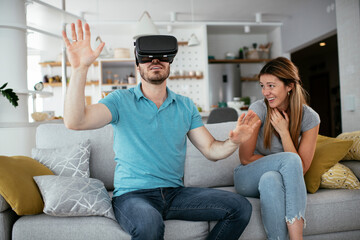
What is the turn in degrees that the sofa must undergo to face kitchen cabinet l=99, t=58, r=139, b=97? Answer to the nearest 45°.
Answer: approximately 180°

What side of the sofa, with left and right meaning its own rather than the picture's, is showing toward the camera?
front

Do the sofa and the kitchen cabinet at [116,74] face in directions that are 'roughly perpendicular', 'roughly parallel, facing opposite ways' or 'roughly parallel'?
roughly parallel

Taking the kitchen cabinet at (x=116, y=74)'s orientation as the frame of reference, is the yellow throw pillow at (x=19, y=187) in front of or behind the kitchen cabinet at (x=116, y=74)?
in front

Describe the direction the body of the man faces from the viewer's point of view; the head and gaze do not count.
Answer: toward the camera

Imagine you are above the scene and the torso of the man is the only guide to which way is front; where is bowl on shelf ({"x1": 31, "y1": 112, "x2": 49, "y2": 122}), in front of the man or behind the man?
behind

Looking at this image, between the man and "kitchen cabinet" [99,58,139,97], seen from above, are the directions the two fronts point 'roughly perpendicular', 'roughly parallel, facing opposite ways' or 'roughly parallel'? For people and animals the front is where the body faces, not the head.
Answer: roughly parallel

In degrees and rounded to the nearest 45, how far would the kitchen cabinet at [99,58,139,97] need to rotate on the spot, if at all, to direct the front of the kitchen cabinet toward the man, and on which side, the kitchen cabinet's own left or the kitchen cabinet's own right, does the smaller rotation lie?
0° — it already faces them

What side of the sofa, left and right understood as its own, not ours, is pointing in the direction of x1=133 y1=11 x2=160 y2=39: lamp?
back

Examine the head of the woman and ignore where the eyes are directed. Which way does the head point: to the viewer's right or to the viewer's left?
to the viewer's left

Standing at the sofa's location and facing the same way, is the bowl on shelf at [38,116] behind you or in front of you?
behind

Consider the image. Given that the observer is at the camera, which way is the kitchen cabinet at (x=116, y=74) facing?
facing the viewer
